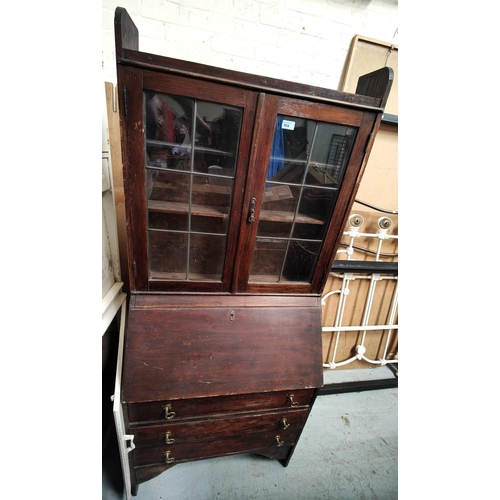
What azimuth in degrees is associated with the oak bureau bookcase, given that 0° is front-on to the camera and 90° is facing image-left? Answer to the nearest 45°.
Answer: approximately 0°
